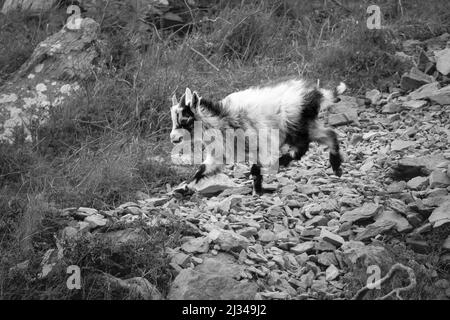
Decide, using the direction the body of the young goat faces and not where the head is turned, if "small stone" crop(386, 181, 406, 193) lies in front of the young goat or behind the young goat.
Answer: behind

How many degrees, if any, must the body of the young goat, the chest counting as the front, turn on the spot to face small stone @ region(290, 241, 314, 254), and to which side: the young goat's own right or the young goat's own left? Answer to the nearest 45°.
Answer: approximately 90° to the young goat's own left

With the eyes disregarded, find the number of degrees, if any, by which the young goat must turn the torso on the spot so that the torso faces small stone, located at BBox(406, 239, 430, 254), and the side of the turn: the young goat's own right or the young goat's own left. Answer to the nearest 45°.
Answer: approximately 135° to the young goat's own left

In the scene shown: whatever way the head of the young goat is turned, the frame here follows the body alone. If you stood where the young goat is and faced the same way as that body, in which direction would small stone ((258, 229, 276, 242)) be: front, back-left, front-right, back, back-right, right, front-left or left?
left

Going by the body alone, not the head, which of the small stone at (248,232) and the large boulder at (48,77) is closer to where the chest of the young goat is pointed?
the large boulder

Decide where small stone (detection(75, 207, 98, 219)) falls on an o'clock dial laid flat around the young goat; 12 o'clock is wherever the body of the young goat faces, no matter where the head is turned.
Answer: The small stone is roughly at 11 o'clock from the young goat.

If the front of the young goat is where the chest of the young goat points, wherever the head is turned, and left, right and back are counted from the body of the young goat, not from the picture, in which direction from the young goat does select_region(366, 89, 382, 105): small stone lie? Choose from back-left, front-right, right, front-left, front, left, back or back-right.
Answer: back-right

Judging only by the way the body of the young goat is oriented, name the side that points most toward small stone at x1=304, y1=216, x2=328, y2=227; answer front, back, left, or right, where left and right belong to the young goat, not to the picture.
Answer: left

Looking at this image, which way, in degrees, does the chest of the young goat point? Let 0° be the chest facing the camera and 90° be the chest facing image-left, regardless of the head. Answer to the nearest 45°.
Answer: approximately 90°

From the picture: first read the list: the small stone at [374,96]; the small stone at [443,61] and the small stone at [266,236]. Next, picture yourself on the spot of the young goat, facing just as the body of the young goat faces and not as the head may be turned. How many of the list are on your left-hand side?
1
